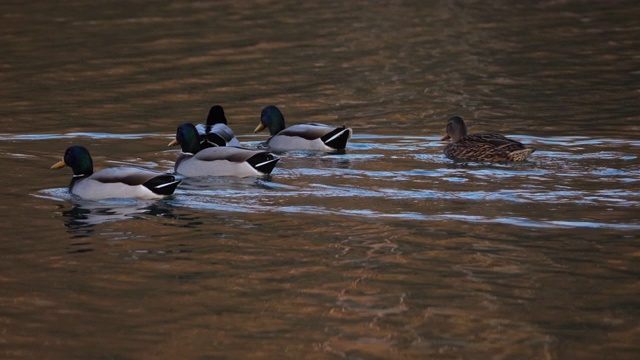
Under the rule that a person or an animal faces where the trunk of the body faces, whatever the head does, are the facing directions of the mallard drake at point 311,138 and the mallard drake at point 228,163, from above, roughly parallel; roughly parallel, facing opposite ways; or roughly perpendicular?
roughly parallel

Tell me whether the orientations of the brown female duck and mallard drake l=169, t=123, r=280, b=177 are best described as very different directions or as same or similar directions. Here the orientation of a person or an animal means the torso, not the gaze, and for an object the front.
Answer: same or similar directions

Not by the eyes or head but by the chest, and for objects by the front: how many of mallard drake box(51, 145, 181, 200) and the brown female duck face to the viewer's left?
2

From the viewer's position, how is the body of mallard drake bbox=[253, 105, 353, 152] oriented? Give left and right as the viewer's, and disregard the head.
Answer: facing to the left of the viewer

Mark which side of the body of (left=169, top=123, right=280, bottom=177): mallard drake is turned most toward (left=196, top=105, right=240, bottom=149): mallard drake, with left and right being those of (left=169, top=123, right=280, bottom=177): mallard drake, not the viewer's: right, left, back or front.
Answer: right

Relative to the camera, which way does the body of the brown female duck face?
to the viewer's left

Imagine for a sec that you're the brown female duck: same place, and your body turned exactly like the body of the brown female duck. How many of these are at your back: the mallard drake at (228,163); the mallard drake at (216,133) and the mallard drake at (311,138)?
0

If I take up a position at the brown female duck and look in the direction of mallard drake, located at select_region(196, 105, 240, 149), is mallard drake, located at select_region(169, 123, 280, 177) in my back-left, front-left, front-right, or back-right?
front-left

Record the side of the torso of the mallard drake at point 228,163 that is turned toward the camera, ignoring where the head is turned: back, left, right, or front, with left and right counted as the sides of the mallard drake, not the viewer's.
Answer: left

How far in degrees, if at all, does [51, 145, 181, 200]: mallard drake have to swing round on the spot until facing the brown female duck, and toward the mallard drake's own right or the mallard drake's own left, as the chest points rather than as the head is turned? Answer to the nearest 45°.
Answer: approximately 180°

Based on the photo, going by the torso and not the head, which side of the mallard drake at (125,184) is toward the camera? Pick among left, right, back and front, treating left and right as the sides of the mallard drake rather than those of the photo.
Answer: left
